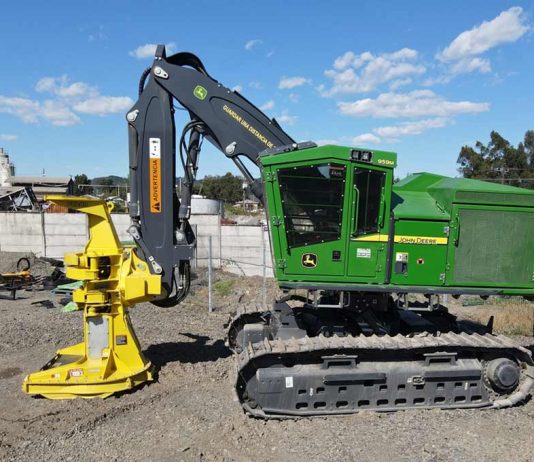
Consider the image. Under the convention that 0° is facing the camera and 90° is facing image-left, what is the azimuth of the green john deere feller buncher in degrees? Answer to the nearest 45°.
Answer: approximately 90°

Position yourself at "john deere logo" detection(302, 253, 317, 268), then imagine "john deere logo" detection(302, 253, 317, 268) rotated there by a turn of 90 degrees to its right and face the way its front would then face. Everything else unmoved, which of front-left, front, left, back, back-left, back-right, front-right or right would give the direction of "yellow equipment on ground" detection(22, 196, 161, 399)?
front

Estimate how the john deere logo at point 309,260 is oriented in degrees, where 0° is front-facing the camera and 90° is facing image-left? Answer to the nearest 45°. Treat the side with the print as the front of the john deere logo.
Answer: approximately 0°

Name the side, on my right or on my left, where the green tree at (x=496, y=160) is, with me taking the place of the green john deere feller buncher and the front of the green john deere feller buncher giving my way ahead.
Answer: on my right
